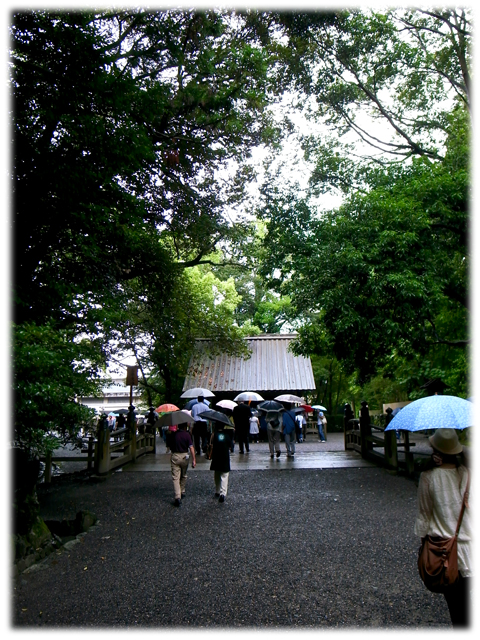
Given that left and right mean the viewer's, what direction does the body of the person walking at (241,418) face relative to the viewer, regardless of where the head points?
facing away from the viewer

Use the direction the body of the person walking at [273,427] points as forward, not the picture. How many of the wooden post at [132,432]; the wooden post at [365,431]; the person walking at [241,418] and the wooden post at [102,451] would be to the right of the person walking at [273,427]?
1

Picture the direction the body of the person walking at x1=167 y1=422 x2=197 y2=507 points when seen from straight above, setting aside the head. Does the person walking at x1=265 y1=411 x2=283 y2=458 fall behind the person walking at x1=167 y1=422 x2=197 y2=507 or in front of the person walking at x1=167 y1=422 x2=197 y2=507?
in front

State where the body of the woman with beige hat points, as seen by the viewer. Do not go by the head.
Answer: away from the camera

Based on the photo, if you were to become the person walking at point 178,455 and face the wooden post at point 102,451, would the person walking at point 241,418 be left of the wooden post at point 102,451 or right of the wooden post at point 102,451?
right

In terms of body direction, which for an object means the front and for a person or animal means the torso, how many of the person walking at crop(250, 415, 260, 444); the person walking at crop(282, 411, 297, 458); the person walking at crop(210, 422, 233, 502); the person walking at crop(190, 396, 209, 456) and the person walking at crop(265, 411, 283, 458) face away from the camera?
5

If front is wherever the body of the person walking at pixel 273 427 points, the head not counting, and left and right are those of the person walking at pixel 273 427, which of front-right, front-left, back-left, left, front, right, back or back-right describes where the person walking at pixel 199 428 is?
left

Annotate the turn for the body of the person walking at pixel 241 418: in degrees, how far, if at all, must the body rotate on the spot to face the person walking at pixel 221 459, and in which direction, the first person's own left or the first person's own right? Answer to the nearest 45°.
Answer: approximately 180°

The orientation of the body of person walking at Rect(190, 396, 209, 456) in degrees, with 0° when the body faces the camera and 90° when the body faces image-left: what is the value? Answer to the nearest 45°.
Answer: approximately 180°

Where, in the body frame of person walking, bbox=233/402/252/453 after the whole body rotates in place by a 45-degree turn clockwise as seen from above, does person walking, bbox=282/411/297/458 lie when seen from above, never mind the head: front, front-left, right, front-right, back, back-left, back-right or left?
right

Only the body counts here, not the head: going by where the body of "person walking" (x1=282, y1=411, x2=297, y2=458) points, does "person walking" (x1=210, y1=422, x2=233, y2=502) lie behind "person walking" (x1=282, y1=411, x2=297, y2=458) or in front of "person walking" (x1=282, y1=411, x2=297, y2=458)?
behind

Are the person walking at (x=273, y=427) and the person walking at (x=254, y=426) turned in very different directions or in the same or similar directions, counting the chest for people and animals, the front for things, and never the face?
same or similar directions

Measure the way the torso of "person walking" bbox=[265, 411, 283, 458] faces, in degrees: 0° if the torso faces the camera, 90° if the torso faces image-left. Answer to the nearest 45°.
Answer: approximately 180°

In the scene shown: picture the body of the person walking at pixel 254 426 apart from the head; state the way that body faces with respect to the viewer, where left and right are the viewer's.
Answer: facing away from the viewer

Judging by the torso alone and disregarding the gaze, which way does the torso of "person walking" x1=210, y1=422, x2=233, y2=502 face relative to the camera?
away from the camera

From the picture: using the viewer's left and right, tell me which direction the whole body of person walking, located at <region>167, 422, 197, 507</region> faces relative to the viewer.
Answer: facing away from the viewer

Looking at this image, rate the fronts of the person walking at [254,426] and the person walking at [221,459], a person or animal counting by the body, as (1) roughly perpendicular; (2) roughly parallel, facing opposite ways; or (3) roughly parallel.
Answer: roughly parallel
